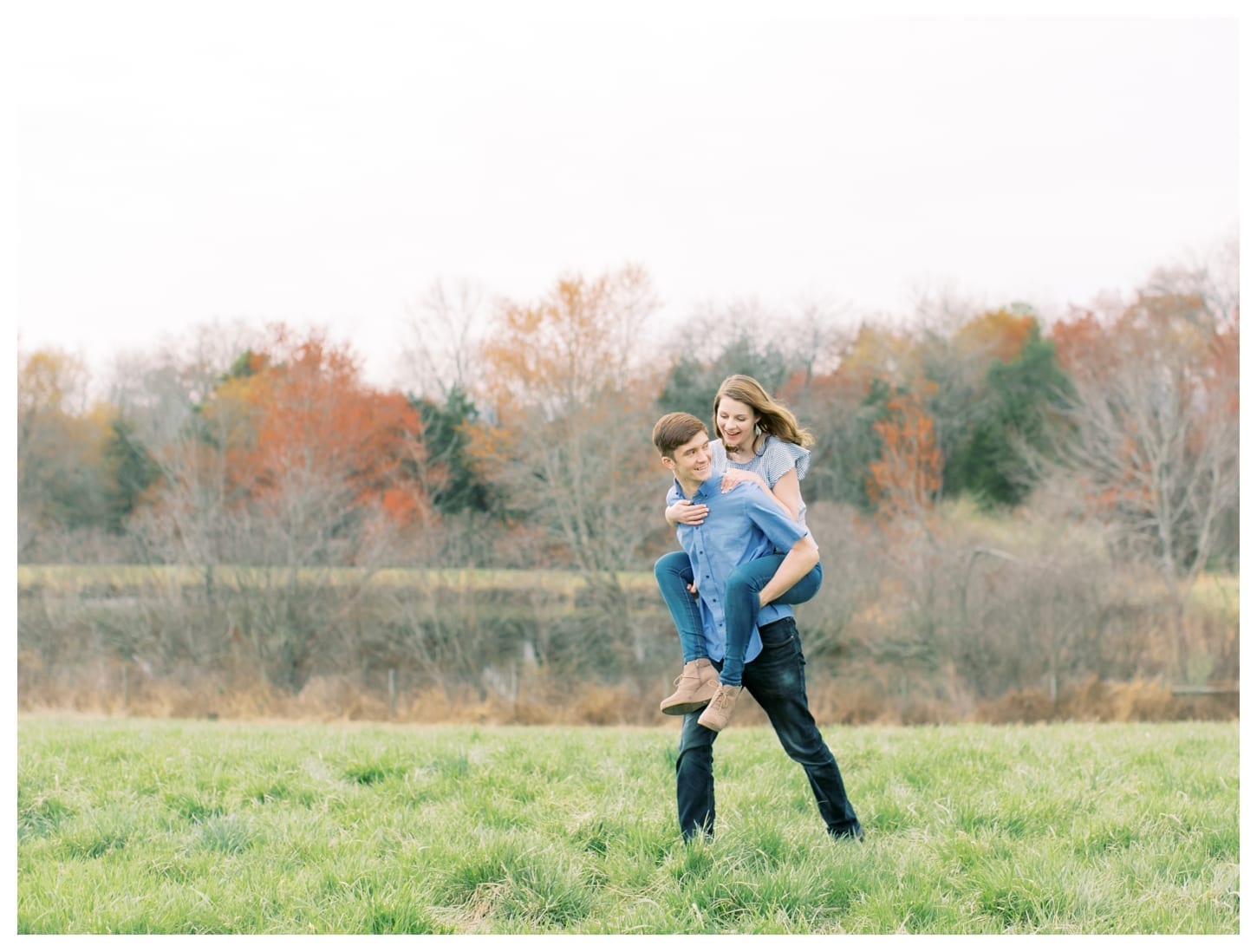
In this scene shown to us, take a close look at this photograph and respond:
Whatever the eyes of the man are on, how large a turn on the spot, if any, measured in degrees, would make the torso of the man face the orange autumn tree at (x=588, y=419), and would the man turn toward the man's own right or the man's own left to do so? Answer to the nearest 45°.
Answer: approximately 135° to the man's own right

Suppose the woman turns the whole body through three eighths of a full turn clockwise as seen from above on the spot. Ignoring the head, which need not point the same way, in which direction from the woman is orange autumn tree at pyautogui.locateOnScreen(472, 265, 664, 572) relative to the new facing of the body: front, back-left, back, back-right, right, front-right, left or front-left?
front

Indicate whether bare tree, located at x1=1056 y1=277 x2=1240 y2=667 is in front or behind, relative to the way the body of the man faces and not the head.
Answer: behind

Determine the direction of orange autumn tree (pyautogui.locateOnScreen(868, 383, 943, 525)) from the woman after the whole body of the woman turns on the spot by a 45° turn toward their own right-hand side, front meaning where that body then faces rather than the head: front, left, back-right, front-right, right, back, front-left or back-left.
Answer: right

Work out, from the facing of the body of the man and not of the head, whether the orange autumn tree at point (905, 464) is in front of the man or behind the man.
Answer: behind

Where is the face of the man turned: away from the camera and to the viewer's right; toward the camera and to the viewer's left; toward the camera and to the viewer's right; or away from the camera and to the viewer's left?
toward the camera and to the viewer's right

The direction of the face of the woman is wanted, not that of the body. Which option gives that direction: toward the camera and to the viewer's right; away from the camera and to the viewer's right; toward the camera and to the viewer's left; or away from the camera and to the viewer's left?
toward the camera and to the viewer's left

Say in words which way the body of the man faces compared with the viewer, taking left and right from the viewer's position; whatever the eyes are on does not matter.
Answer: facing the viewer and to the left of the viewer

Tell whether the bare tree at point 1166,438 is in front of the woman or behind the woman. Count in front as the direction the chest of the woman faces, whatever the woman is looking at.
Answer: behind
